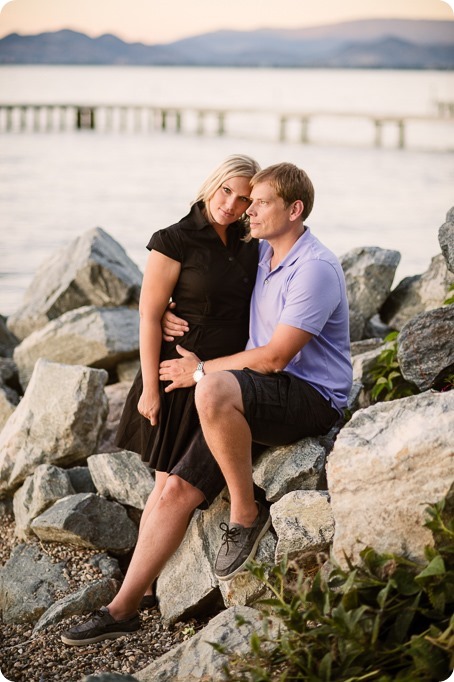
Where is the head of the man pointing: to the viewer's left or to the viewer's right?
to the viewer's left

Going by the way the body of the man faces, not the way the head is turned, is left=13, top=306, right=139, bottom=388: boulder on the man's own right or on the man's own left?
on the man's own right

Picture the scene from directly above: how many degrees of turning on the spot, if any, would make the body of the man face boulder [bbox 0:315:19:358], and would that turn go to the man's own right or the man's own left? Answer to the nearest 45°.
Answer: approximately 90° to the man's own right

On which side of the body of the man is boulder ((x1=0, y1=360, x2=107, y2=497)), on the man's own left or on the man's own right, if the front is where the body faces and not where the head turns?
on the man's own right

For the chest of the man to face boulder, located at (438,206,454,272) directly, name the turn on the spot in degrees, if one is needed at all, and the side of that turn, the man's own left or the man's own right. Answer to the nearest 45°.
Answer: approximately 180°

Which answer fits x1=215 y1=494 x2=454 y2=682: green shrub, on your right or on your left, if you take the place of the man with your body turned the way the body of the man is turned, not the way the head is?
on your left

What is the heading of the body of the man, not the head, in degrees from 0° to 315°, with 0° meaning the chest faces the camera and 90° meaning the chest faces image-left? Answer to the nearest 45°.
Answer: approximately 45°
